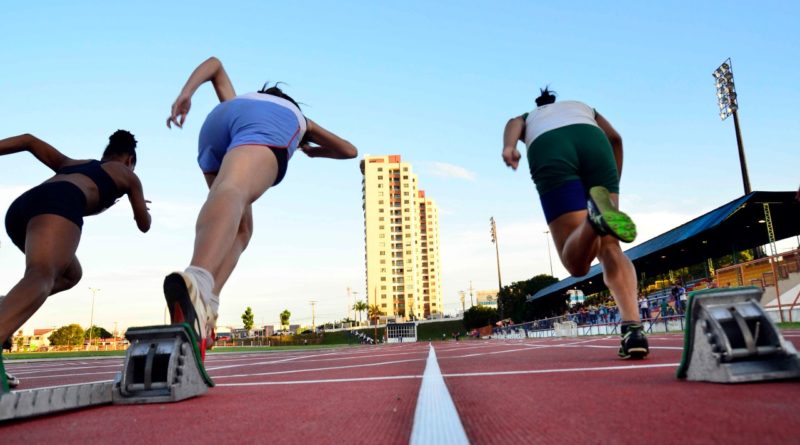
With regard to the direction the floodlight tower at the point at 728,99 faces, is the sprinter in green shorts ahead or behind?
ahead

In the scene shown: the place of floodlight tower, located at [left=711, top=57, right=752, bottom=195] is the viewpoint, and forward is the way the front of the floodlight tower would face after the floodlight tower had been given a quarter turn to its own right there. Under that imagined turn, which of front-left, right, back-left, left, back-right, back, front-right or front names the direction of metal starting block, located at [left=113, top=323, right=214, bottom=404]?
back-left

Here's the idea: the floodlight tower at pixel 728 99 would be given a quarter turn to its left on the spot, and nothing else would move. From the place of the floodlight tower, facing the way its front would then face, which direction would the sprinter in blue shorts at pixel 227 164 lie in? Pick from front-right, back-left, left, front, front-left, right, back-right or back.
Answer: front-right

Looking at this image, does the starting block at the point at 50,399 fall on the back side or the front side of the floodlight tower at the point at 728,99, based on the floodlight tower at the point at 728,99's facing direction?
on the front side

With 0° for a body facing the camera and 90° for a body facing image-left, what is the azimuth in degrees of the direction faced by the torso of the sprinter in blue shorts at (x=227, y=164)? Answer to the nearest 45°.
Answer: approximately 225°

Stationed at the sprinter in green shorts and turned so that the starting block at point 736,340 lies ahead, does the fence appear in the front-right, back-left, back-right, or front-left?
back-left

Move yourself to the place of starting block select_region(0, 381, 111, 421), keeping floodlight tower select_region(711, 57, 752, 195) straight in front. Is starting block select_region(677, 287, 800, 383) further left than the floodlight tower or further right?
right

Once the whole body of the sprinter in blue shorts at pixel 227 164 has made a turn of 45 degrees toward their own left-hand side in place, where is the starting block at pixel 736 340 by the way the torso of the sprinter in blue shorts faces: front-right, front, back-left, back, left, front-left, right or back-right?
back-right

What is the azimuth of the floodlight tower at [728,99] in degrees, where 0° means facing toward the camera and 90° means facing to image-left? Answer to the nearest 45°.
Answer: approximately 45°
